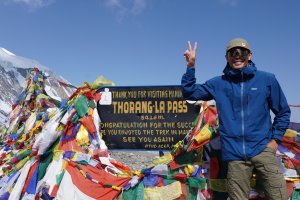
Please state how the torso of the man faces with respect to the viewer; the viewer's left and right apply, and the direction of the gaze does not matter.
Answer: facing the viewer

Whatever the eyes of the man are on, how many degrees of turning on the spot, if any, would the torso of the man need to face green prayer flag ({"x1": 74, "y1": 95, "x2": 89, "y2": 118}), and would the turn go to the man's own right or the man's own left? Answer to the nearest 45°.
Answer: approximately 135° to the man's own right

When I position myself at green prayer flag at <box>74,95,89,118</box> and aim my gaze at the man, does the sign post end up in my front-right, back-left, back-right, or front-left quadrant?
front-left

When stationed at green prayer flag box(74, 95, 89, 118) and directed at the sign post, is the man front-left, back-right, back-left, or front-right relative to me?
front-right

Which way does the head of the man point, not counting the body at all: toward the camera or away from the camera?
toward the camera

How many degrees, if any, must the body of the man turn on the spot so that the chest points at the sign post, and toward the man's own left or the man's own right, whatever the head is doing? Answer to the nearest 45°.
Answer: approximately 135° to the man's own right
